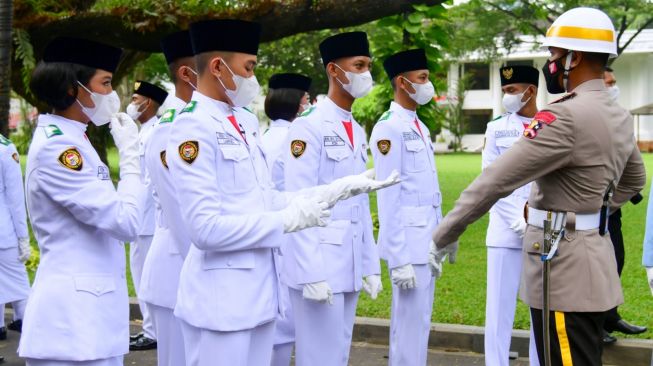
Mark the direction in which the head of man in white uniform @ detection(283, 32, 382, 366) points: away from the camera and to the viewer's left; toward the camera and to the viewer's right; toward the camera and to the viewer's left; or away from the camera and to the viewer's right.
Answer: toward the camera and to the viewer's right

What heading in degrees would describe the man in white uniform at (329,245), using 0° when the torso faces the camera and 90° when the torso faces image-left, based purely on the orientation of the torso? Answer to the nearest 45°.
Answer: approximately 315°

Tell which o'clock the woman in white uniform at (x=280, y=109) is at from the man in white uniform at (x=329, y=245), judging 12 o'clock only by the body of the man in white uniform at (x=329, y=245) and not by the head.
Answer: the woman in white uniform at (x=280, y=109) is roughly at 7 o'clock from the man in white uniform at (x=329, y=245).

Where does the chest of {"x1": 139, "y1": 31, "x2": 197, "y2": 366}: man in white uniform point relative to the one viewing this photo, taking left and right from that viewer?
facing to the right of the viewer

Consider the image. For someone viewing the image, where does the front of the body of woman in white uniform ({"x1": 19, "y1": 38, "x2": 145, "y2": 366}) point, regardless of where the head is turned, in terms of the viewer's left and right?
facing to the right of the viewer

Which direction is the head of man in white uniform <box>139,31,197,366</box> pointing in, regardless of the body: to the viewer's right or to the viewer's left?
to the viewer's right

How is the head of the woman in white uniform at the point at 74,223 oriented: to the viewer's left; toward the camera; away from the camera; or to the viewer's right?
to the viewer's right
